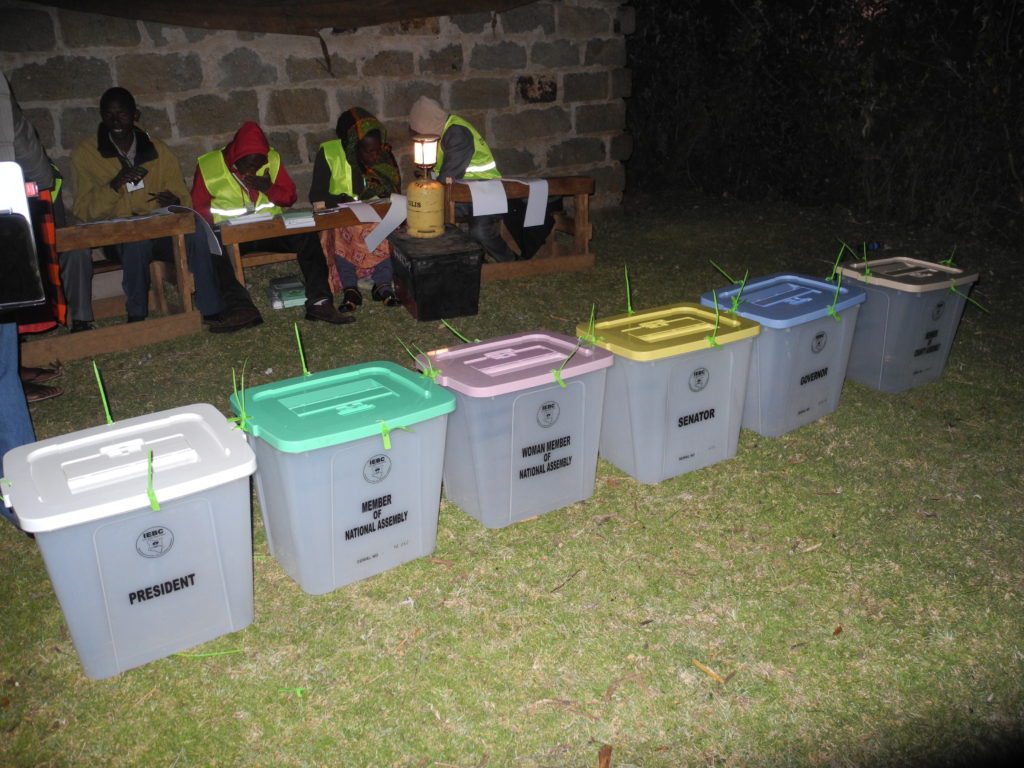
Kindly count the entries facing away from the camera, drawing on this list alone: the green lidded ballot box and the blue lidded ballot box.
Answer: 0

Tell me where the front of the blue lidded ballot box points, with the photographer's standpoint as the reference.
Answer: facing the viewer and to the right of the viewer

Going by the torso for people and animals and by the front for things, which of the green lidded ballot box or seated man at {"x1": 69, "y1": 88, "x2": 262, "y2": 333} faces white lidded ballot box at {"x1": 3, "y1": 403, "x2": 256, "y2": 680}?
the seated man

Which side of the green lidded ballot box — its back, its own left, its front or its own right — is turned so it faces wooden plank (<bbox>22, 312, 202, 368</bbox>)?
back

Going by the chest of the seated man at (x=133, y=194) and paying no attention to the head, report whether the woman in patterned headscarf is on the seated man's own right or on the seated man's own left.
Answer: on the seated man's own left

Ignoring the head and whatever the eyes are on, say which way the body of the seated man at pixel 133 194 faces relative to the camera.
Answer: toward the camera

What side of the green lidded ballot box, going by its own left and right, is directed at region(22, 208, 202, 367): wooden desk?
back

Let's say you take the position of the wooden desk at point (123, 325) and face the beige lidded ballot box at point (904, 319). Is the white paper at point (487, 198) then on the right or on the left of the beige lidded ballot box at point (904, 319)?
left

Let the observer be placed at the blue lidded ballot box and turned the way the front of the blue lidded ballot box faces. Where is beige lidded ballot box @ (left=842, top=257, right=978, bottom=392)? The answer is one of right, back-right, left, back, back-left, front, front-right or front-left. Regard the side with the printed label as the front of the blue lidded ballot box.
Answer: left

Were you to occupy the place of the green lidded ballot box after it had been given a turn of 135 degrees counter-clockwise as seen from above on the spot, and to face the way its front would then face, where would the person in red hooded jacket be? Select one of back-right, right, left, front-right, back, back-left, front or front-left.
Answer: front

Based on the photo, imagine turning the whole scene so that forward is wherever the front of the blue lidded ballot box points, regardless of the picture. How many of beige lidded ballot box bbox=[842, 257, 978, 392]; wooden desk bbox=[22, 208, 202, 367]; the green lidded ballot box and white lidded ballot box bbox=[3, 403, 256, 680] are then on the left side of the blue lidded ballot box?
1
